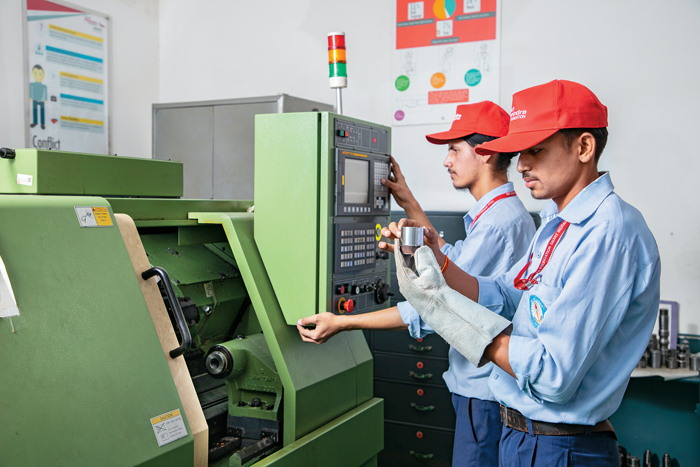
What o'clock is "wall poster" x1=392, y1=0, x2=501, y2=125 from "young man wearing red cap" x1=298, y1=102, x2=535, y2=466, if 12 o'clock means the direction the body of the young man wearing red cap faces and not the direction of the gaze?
The wall poster is roughly at 3 o'clock from the young man wearing red cap.

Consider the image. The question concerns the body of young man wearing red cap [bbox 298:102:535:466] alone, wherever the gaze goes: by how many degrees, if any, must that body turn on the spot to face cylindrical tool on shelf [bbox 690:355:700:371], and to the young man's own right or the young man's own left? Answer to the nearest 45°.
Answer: approximately 135° to the young man's own right

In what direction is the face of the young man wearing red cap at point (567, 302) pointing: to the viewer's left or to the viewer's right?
to the viewer's left

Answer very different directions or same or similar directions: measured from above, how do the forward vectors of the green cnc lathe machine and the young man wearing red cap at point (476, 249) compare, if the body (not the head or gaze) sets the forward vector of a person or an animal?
very different directions

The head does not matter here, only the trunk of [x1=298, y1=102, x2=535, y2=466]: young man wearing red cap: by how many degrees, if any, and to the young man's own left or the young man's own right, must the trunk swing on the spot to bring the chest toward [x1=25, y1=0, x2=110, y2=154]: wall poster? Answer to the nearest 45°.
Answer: approximately 45° to the young man's own right

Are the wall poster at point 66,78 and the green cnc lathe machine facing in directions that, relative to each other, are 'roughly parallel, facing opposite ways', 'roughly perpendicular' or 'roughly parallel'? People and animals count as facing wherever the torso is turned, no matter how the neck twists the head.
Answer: roughly parallel

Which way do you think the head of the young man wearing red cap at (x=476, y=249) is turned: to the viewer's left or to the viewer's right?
to the viewer's left

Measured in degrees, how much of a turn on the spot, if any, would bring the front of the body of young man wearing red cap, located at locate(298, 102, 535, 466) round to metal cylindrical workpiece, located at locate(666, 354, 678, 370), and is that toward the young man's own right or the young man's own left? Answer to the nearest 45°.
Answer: approximately 135° to the young man's own right

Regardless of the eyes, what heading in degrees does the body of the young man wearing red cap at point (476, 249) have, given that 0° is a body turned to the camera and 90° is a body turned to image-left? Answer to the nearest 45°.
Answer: approximately 90°

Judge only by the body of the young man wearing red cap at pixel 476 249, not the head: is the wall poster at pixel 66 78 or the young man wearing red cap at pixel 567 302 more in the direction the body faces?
the wall poster

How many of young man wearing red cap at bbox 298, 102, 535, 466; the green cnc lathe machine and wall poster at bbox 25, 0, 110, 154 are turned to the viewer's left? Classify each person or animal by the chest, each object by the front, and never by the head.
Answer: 1

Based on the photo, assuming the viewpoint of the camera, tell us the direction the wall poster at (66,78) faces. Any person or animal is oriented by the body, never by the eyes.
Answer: facing the viewer and to the right of the viewer
